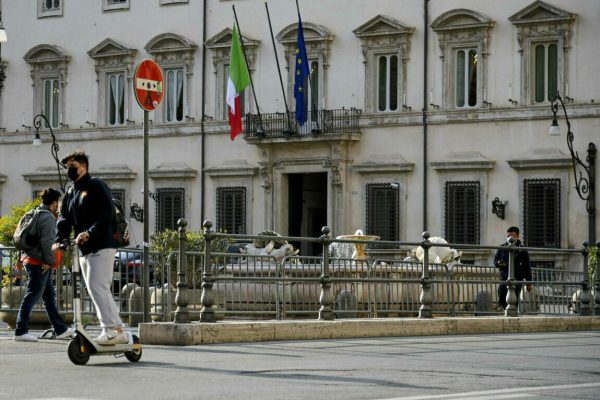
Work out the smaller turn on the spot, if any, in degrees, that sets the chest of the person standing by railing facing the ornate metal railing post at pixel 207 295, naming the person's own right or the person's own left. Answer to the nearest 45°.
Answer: approximately 45° to the person's own right

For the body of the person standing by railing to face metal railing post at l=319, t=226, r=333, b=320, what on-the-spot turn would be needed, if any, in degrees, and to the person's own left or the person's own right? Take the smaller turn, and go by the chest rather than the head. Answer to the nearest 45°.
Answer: approximately 45° to the person's own right

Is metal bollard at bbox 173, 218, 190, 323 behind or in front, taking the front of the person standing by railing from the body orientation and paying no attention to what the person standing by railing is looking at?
in front

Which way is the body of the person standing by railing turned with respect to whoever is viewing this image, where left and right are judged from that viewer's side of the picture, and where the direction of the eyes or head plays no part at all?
facing the viewer

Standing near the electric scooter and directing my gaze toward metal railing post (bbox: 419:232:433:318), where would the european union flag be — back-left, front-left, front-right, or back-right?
front-left

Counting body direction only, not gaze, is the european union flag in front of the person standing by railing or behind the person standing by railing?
behind

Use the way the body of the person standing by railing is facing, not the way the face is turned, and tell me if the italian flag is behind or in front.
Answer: behind

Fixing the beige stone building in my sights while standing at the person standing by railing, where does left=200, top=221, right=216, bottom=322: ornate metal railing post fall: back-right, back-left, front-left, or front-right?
back-left

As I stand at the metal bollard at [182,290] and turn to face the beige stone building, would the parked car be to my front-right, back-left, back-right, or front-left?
front-left

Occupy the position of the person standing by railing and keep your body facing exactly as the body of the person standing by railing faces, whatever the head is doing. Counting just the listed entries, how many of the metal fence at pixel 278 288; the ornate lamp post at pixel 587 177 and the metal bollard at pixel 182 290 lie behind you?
1
